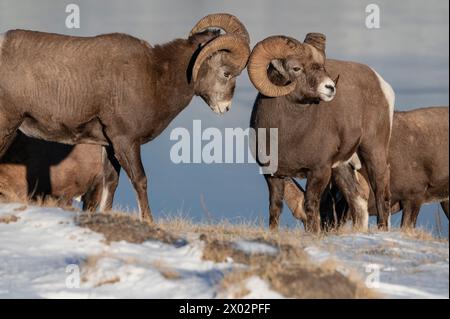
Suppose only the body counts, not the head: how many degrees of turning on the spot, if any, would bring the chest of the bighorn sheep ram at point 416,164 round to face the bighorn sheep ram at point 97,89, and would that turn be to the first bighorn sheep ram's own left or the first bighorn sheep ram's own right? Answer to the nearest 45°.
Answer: approximately 45° to the first bighorn sheep ram's own left

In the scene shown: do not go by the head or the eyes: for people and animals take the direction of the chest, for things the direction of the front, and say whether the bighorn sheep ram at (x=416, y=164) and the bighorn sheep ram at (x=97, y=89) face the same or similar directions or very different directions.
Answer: very different directions

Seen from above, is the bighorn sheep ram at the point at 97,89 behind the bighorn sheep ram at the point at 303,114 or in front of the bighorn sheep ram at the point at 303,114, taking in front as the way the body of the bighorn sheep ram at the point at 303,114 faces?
in front

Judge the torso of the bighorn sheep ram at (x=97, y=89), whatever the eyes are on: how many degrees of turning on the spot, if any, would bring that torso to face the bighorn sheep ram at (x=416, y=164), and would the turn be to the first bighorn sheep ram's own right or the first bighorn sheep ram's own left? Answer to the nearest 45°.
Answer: approximately 45° to the first bighorn sheep ram's own left

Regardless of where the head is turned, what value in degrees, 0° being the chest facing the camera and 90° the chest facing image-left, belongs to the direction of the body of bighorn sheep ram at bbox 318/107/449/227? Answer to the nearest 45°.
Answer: approximately 90°

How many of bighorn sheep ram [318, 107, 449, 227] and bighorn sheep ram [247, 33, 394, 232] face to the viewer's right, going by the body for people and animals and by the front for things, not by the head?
0

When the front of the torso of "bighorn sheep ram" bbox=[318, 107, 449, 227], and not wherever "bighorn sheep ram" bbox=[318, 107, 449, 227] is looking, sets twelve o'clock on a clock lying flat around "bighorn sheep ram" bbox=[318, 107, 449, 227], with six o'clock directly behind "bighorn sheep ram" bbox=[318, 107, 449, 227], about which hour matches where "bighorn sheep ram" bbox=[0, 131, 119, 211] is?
"bighorn sheep ram" bbox=[0, 131, 119, 211] is roughly at 11 o'clock from "bighorn sheep ram" bbox=[318, 107, 449, 227].

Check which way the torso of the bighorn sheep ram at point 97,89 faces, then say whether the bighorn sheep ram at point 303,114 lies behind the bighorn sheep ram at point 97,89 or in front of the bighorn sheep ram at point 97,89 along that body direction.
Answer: in front

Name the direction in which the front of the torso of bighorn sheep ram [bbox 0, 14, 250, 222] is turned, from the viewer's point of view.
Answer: to the viewer's right

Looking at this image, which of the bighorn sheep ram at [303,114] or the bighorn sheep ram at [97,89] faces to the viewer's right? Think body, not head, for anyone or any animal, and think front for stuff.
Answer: the bighorn sheep ram at [97,89]

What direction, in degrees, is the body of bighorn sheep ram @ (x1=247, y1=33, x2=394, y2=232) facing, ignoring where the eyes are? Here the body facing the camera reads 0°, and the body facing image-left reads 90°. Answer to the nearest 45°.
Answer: approximately 45°

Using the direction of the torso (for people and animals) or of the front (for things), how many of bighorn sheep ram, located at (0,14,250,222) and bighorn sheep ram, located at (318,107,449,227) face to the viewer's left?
1

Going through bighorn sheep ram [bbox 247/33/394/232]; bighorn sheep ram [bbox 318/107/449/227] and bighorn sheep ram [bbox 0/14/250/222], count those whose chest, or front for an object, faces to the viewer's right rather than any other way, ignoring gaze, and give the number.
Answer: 1
